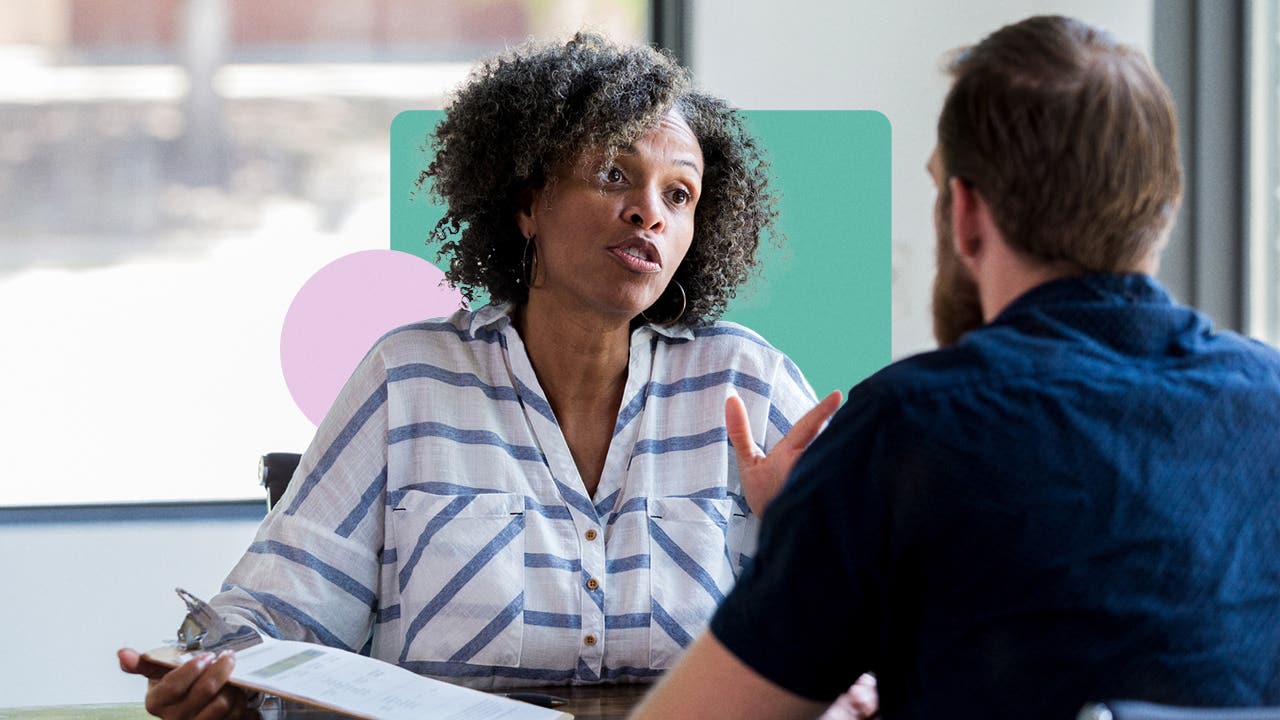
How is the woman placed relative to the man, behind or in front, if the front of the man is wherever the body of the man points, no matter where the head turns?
in front

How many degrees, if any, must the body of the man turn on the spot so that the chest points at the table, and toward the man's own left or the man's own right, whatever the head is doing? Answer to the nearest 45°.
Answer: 0° — they already face it

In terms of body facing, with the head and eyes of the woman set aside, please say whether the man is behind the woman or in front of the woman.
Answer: in front

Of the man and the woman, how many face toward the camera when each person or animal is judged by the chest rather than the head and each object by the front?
1

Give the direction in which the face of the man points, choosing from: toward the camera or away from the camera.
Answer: away from the camera

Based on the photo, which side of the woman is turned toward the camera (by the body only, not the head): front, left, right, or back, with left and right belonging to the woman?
front

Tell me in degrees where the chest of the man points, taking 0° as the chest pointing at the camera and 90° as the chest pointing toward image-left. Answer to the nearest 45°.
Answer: approximately 135°

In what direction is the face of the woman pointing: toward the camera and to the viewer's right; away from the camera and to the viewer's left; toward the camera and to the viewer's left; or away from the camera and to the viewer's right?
toward the camera and to the viewer's right
